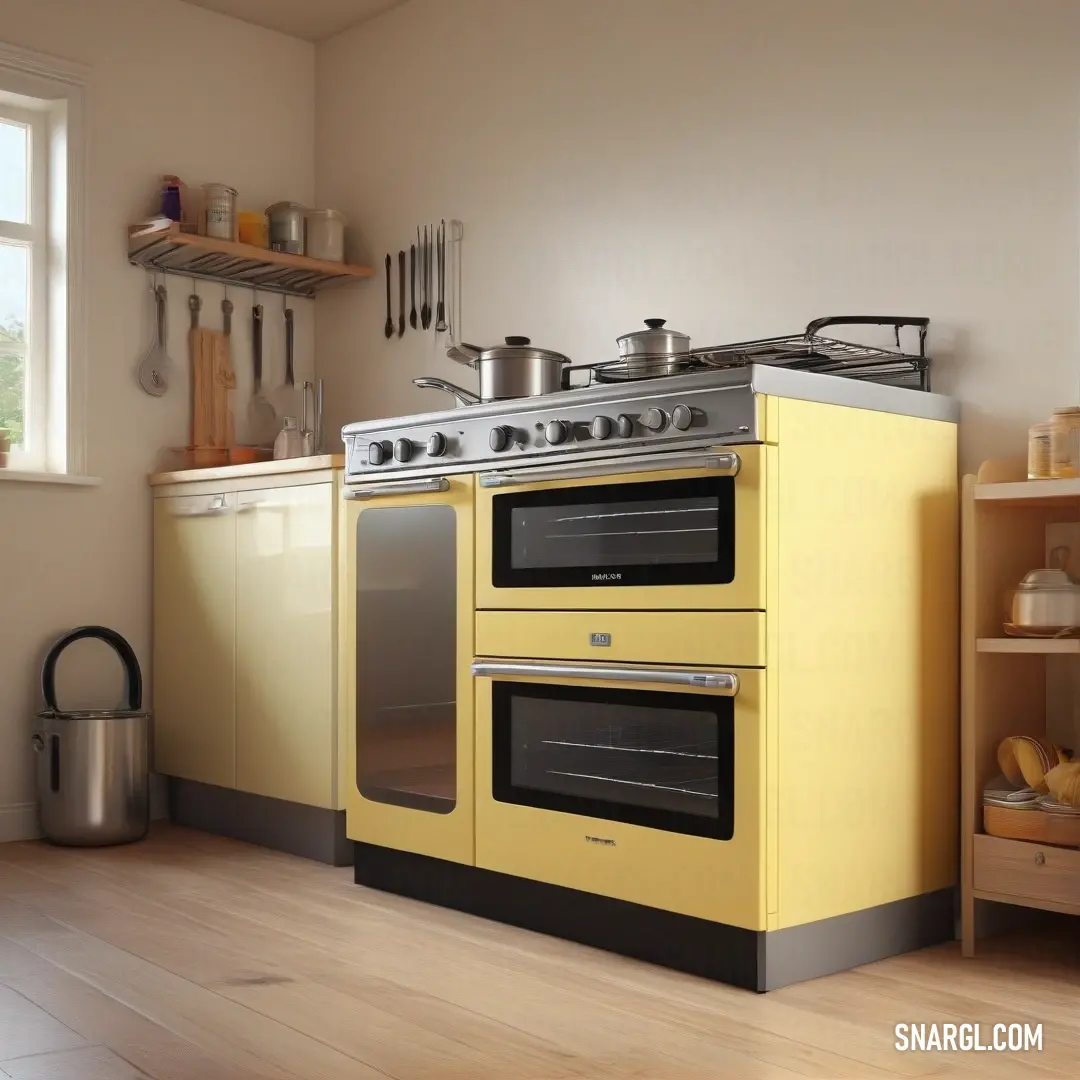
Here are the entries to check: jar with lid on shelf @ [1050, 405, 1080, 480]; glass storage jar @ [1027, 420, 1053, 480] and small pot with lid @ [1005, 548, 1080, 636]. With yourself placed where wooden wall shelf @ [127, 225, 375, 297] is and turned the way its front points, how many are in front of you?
3

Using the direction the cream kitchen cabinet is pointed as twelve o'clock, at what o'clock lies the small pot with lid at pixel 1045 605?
The small pot with lid is roughly at 9 o'clock from the cream kitchen cabinet.

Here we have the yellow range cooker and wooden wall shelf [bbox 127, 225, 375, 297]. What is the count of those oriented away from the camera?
0

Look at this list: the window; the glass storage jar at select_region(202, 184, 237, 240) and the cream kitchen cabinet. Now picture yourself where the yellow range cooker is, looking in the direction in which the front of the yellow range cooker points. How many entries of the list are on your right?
3

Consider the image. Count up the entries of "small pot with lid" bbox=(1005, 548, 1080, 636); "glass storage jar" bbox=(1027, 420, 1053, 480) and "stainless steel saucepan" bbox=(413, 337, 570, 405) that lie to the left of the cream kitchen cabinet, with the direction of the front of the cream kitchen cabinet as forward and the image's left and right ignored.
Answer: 3

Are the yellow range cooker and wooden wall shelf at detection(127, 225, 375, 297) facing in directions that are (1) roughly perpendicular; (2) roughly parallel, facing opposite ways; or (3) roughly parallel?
roughly perpendicular

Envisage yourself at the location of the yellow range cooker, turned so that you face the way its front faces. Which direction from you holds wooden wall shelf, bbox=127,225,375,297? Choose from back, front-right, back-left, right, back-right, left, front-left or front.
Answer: right

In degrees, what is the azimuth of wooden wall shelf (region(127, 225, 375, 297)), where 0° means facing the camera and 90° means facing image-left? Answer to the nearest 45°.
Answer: approximately 315°

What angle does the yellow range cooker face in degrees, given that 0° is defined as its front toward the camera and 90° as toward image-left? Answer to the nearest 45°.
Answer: approximately 45°

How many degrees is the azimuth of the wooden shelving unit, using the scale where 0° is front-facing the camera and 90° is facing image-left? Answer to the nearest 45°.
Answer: approximately 45°

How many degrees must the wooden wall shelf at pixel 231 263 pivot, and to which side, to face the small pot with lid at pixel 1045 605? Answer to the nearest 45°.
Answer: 0° — it already faces it
